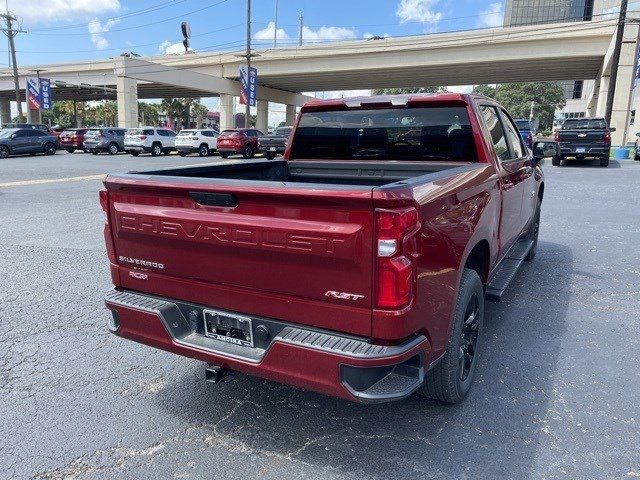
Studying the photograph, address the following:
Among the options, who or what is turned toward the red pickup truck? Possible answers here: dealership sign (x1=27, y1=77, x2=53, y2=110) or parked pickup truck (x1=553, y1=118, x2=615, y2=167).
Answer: the dealership sign

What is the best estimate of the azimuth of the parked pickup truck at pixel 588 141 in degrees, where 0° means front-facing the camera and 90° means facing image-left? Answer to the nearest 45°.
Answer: approximately 180°

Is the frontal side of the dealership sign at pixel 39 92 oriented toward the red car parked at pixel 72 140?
yes

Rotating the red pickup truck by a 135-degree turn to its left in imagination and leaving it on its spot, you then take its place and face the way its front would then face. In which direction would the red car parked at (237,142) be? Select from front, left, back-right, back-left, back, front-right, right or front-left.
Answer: right

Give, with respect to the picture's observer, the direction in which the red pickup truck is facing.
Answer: facing away from the viewer and to the right of the viewer

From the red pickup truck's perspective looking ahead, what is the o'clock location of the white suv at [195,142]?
The white suv is roughly at 10 o'clock from the red pickup truck.

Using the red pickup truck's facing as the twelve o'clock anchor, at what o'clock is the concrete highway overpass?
The concrete highway overpass is roughly at 11 o'clock from the red pickup truck.

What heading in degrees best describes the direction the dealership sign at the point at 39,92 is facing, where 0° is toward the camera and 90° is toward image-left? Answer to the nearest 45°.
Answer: approximately 0°

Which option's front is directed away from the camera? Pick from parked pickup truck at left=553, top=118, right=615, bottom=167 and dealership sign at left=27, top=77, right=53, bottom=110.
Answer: the parked pickup truck
